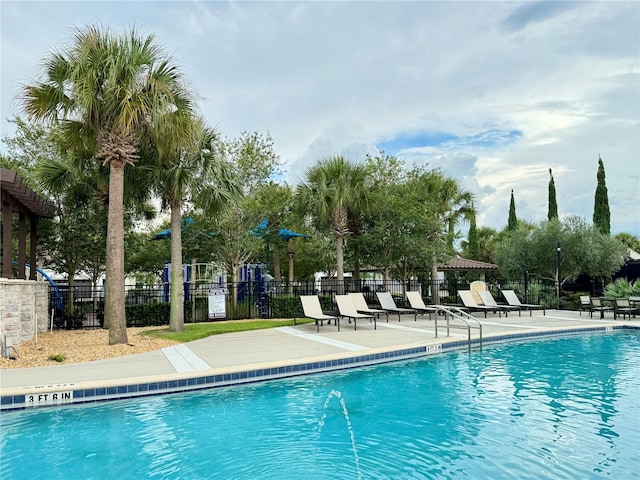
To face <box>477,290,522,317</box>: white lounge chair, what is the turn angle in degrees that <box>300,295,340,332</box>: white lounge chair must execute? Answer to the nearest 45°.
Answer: approximately 90° to its left

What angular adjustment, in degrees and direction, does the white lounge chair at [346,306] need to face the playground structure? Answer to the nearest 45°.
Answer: approximately 180°

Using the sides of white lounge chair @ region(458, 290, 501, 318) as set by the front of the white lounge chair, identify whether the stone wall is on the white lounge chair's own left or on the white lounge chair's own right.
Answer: on the white lounge chair's own right

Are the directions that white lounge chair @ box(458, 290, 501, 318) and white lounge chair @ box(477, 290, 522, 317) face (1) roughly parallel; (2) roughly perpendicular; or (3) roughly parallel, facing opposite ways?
roughly parallel

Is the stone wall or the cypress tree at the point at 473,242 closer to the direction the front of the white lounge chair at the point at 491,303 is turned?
the stone wall

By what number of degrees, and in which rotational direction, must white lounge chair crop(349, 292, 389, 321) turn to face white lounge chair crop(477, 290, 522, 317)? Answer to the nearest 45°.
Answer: approximately 90° to its left

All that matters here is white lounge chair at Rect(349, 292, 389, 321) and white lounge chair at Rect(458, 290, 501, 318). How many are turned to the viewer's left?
0

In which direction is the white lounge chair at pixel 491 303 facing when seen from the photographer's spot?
facing the viewer and to the right of the viewer

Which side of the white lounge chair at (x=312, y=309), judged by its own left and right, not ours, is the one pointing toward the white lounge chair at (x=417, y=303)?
left

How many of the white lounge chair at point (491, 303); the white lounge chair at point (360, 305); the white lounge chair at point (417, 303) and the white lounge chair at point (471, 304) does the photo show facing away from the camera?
0

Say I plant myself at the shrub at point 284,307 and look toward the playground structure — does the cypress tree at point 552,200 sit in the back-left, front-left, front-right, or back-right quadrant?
back-right

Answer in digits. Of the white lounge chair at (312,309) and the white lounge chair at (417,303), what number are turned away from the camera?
0

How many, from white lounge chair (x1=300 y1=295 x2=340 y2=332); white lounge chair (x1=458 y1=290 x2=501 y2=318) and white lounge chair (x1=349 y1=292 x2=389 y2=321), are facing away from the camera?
0
